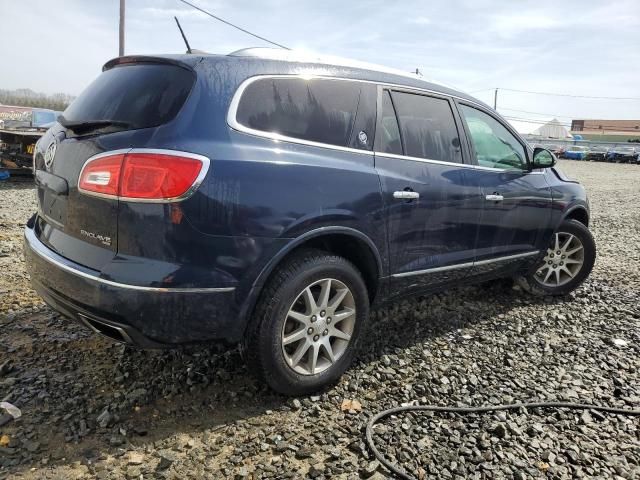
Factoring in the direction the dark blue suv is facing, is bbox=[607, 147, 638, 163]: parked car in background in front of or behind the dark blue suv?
in front

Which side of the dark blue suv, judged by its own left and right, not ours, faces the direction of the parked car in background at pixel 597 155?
front

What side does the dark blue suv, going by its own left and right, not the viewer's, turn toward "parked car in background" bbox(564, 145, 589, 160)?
front

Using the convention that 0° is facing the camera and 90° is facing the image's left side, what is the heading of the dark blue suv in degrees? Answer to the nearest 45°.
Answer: approximately 225°
